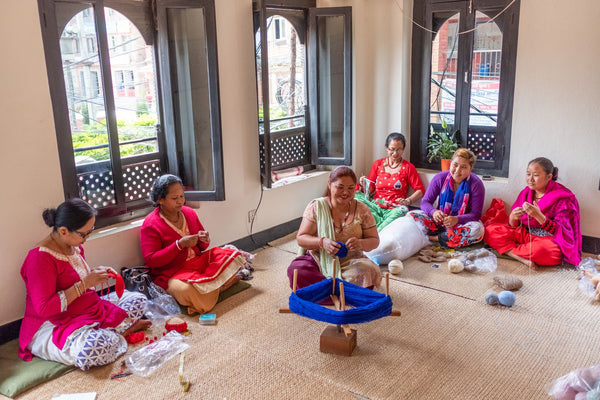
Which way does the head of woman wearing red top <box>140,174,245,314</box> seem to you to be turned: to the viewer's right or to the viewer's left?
to the viewer's right

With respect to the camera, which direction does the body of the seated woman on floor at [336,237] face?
toward the camera

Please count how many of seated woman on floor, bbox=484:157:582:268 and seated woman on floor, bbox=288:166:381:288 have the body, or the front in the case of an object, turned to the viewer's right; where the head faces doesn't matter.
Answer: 0

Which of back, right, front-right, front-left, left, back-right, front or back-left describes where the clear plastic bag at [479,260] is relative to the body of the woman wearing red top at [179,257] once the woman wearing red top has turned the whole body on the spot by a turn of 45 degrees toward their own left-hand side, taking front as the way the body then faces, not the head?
front

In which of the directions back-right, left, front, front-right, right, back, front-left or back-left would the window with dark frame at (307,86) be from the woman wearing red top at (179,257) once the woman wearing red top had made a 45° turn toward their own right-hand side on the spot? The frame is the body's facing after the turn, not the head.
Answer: back-left

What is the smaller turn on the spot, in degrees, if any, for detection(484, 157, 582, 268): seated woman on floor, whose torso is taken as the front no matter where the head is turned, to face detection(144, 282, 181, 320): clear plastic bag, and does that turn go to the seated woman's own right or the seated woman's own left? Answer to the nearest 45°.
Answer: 0° — they already face it

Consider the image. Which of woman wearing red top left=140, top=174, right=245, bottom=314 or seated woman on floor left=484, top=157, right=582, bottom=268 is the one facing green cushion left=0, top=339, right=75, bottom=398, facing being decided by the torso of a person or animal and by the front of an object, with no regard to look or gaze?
the seated woman on floor

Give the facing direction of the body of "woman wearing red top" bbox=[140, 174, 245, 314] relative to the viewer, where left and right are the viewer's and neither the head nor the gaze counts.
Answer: facing the viewer and to the right of the viewer

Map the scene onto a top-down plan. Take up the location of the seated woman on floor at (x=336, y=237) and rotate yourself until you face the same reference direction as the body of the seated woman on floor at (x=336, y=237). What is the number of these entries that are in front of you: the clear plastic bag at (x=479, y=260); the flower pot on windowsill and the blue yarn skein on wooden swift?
1

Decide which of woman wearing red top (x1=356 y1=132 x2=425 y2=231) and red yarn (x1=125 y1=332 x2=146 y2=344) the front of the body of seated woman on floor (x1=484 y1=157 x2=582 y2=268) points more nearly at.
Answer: the red yarn

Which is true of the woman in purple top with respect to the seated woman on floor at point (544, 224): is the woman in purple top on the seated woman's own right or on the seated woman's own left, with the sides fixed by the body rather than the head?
on the seated woman's own right
